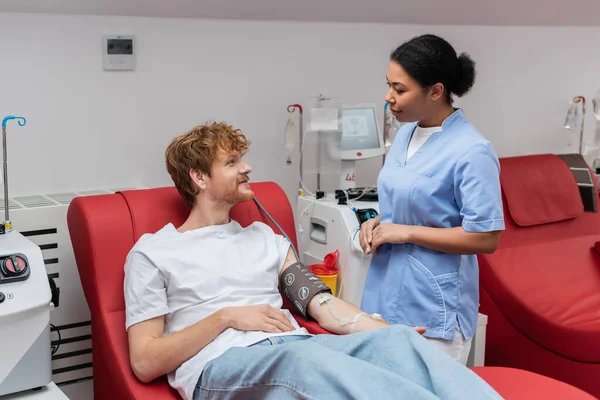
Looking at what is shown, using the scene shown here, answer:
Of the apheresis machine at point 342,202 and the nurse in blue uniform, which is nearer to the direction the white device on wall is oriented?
the nurse in blue uniform

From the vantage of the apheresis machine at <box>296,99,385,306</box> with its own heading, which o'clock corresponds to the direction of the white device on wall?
The white device on wall is roughly at 4 o'clock from the apheresis machine.

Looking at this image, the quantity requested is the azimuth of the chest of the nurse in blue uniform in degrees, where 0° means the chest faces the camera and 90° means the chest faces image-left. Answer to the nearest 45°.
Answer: approximately 45°

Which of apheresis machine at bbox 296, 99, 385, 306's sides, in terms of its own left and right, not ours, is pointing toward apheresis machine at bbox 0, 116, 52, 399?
right

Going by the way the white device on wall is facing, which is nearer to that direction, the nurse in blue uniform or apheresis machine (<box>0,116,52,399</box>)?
the apheresis machine

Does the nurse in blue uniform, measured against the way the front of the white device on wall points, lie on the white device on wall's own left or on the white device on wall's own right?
on the white device on wall's own left

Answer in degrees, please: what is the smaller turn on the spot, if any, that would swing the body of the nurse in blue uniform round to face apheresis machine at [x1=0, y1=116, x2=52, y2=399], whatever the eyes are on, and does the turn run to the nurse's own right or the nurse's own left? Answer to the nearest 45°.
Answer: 0° — they already face it

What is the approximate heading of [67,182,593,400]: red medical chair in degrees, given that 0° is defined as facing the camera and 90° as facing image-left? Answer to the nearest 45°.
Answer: approximately 315°

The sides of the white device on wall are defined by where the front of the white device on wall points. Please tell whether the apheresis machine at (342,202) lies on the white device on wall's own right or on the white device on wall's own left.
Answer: on the white device on wall's own left

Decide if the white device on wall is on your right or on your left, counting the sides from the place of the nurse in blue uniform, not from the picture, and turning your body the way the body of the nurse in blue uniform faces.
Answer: on your right

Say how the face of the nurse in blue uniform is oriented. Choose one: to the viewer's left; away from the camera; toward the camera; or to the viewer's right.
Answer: to the viewer's left
